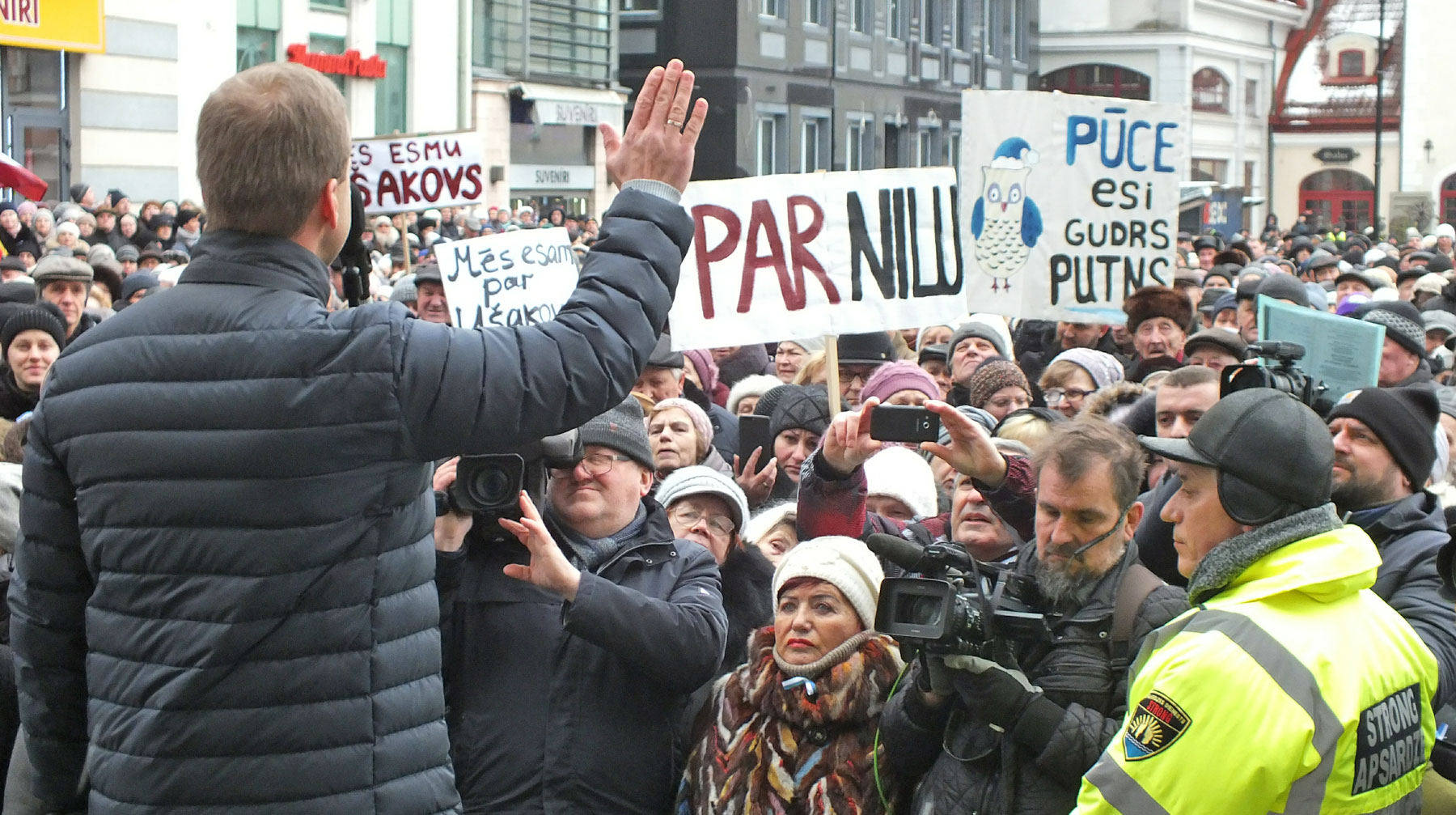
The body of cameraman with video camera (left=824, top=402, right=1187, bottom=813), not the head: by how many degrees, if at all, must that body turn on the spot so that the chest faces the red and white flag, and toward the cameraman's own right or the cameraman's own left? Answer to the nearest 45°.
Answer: approximately 90° to the cameraman's own right

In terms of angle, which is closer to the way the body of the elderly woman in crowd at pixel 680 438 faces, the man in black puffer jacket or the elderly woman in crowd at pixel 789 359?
the man in black puffer jacket

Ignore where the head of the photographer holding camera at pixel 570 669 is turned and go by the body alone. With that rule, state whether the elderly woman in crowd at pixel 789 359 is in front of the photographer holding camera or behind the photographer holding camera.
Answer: behind

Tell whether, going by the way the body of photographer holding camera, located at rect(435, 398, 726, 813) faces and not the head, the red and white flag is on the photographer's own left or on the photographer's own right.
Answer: on the photographer's own right

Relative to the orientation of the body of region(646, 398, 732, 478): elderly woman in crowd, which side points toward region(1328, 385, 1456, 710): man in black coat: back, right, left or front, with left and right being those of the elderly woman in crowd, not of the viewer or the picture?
left

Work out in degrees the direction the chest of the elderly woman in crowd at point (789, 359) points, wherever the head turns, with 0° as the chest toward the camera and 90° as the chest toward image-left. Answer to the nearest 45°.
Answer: approximately 45°

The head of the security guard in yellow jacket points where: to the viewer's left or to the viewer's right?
to the viewer's left

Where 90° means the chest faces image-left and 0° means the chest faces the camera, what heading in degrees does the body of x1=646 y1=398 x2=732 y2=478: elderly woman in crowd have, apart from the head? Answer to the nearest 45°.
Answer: approximately 45°

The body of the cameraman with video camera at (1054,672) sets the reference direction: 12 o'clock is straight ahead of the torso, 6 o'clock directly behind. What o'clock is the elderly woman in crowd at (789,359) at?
The elderly woman in crowd is roughly at 4 o'clock from the cameraman with video camera.

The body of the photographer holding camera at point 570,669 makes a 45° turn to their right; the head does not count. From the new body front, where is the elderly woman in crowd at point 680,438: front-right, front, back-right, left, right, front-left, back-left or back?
right

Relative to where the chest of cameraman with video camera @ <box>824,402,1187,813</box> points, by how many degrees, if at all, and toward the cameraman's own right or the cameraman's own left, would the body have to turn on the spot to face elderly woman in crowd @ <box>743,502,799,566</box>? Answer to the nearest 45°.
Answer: approximately 90° to the cameraman's own right

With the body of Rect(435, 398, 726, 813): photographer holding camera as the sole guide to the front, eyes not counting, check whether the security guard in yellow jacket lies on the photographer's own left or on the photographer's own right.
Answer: on the photographer's own left
